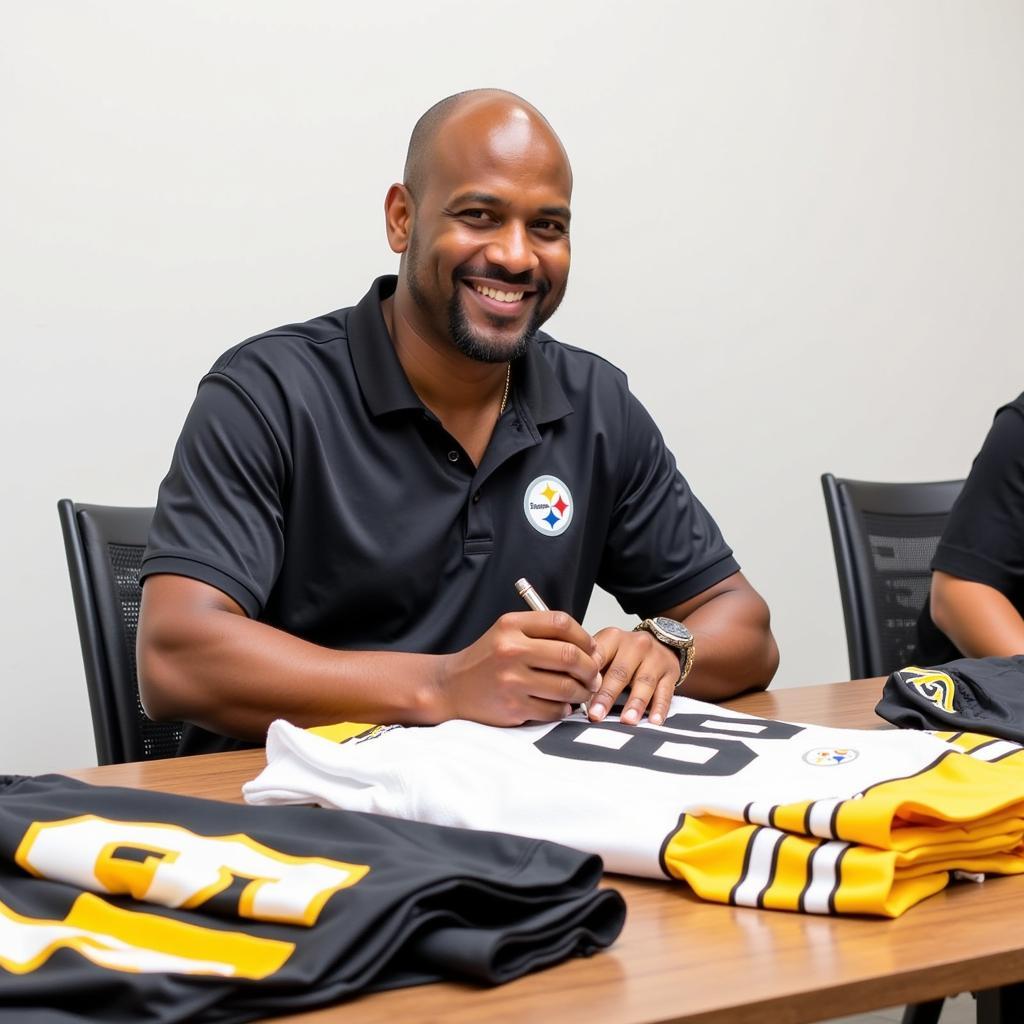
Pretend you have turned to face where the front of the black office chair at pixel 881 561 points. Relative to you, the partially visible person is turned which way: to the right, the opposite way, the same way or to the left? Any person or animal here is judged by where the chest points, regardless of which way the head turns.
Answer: the same way

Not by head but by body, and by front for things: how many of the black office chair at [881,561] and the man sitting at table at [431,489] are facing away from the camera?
0

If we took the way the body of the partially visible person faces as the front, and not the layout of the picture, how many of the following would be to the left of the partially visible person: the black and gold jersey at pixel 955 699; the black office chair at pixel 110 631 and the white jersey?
0

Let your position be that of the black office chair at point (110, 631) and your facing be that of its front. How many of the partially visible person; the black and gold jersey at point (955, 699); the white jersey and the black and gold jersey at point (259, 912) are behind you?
0

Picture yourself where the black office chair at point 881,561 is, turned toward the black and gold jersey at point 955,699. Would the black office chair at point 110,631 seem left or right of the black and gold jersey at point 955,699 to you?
right

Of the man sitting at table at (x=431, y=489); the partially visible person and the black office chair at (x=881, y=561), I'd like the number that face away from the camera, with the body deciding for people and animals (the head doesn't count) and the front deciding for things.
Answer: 0

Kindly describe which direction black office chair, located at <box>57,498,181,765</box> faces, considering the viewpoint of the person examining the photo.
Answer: facing the viewer and to the right of the viewer

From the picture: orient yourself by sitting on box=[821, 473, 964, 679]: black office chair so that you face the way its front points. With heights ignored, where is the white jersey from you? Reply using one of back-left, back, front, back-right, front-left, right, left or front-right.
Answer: front-right

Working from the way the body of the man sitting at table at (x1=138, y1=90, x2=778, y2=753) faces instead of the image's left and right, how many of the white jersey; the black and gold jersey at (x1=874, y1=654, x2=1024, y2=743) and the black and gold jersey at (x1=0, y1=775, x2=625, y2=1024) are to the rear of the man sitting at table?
0

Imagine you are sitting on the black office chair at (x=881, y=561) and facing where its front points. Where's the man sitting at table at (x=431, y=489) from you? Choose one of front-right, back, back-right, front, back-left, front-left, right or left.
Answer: right

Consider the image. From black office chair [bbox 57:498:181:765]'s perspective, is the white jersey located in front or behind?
in front

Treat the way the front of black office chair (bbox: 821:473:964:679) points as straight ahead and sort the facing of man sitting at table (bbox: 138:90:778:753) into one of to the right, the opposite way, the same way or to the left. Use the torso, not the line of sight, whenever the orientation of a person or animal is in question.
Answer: the same way

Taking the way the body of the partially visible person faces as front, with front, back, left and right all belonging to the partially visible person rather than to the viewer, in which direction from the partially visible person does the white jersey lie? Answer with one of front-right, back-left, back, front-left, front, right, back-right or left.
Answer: front-right

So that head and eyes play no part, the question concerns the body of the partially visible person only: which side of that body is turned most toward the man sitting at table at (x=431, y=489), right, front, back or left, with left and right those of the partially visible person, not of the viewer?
right

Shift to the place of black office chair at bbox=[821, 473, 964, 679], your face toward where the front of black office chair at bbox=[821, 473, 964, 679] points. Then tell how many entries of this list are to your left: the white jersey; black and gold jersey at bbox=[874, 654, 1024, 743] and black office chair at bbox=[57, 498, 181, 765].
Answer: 0

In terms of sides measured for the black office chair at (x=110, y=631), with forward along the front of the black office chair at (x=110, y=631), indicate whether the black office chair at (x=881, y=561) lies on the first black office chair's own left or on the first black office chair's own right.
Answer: on the first black office chair's own left
